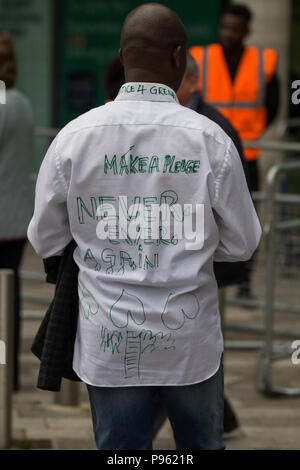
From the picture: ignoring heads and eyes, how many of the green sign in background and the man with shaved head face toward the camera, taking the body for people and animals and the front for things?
1

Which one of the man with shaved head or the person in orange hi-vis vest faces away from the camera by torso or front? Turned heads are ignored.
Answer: the man with shaved head

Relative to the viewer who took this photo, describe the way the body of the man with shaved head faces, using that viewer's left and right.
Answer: facing away from the viewer

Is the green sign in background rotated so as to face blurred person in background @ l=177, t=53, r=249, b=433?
yes

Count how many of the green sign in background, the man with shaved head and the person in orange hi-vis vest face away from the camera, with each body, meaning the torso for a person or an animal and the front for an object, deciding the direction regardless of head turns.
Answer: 1

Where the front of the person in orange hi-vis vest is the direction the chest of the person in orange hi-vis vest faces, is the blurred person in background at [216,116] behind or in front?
in front

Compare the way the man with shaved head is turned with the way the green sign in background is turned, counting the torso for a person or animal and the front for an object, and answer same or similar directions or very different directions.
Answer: very different directions

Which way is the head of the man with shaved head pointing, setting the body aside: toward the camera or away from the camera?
away from the camera

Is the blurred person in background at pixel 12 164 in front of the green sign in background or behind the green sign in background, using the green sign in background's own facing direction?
in front

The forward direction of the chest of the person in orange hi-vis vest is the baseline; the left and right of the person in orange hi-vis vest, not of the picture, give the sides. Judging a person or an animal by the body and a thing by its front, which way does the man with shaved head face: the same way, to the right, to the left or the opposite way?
the opposite way

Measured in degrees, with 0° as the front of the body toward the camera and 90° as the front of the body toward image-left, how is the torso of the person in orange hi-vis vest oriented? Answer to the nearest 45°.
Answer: approximately 0°

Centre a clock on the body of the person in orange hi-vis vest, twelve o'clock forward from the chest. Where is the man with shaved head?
The man with shaved head is roughly at 12 o'clock from the person in orange hi-vis vest.

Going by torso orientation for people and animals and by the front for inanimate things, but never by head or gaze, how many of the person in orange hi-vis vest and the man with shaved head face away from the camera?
1

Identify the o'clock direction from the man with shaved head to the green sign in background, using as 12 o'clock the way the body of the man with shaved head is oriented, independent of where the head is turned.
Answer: The green sign in background is roughly at 12 o'clock from the man with shaved head.

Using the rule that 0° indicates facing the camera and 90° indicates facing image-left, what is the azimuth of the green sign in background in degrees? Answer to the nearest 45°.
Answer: approximately 0°

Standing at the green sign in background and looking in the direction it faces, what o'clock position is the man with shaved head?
The man with shaved head is roughly at 12 o'clock from the green sign in background.

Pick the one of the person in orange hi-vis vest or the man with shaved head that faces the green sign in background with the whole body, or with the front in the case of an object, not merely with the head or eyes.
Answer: the man with shaved head
